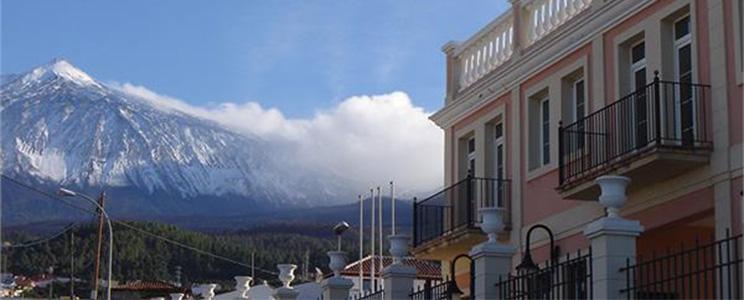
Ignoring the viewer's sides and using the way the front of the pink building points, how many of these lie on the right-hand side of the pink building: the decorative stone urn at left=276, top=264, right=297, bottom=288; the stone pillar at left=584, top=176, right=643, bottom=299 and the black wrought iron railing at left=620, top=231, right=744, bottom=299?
1

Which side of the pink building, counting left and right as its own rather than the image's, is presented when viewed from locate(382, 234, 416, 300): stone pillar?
right

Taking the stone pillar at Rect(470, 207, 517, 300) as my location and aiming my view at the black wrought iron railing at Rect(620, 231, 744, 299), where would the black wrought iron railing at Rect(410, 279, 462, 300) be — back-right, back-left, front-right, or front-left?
back-left

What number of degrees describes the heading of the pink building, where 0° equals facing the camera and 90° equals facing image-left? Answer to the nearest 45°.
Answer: approximately 45°

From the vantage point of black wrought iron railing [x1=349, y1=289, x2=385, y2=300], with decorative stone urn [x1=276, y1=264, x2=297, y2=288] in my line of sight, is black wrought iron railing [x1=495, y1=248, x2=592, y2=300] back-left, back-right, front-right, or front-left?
back-left

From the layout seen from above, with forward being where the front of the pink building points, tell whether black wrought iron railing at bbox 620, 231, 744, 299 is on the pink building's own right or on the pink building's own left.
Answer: on the pink building's own left

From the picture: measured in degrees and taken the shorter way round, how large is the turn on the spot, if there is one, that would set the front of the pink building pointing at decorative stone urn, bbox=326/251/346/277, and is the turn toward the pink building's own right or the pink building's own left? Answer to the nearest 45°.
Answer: approximately 90° to the pink building's own right

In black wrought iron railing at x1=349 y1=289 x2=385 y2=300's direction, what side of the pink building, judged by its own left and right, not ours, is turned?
right

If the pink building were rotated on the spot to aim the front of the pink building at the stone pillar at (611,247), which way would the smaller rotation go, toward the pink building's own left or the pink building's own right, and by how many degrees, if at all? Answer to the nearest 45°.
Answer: approximately 45° to the pink building's own left

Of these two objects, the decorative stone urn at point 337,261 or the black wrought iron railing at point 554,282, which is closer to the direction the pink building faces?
the black wrought iron railing
